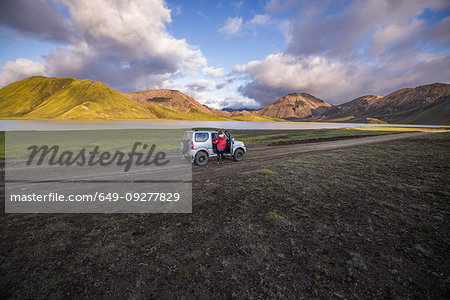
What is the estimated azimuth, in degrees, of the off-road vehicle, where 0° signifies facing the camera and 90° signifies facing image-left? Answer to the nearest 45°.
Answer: approximately 225°
